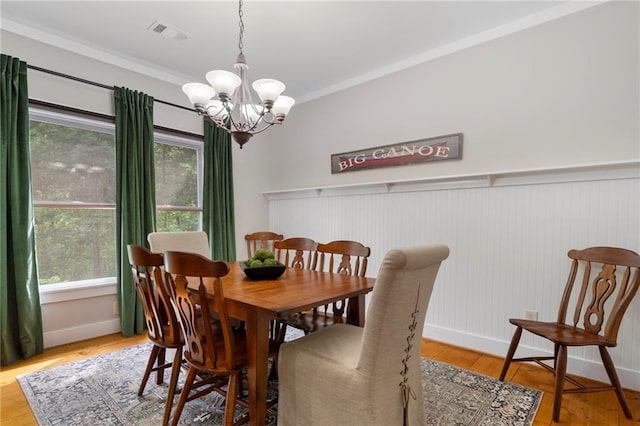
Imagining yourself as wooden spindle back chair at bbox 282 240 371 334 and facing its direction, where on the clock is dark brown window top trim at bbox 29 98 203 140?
The dark brown window top trim is roughly at 2 o'clock from the wooden spindle back chair.

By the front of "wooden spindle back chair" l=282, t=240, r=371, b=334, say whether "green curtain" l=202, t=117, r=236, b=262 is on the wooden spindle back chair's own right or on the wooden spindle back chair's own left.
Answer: on the wooden spindle back chair's own right

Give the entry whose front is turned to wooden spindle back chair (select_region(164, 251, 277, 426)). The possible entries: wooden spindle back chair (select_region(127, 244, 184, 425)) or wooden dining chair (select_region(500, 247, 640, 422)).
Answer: the wooden dining chair

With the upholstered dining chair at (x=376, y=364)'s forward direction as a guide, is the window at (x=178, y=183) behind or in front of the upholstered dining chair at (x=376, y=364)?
in front

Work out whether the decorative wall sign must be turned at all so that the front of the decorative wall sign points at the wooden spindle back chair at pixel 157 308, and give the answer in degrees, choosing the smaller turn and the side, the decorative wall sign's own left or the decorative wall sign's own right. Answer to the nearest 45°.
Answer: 0° — it already faces it

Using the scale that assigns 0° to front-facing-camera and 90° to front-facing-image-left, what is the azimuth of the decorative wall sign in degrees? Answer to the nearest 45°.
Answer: approximately 45°

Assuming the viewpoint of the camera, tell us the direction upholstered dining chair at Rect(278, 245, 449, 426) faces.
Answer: facing away from the viewer and to the left of the viewer

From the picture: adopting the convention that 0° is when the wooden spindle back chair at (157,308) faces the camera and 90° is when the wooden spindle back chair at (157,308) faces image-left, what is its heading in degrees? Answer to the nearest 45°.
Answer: approximately 225°

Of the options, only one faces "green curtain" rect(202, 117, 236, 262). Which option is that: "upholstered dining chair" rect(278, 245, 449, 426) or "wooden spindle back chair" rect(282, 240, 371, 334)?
the upholstered dining chair

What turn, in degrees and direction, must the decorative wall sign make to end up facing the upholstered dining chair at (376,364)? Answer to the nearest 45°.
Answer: approximately 45° to its left

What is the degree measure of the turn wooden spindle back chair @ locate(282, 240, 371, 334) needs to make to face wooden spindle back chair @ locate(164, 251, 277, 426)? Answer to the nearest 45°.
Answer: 0° — it already faces it

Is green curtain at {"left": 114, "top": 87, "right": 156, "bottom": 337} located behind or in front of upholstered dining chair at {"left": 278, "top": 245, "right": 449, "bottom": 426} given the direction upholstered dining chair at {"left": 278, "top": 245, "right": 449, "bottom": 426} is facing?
in front

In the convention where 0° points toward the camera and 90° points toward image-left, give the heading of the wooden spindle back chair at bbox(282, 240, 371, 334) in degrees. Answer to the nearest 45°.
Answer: approximately 45°

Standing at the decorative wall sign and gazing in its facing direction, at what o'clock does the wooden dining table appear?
The wooden dining table is roughly at 11 o'clock from the decorative wall sign.

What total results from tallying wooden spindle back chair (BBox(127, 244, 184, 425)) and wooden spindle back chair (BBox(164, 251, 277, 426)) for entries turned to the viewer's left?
0
